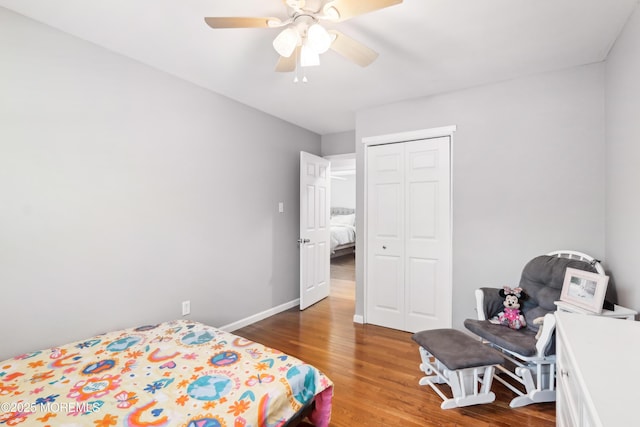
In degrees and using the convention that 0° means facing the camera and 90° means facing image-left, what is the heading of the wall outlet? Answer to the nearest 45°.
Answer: approximately 315°

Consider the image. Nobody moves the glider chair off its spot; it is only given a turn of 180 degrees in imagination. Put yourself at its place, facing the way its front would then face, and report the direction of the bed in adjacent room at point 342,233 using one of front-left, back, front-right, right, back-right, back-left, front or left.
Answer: left

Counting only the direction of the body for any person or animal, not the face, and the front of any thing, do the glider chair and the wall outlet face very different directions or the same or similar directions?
very different directions

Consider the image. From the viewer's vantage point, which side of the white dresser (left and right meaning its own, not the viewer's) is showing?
left

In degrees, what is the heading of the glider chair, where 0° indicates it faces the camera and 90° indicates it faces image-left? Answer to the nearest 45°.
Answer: approximately 45°

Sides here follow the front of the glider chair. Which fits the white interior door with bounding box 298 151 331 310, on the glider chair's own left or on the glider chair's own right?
on the glider chair's own right

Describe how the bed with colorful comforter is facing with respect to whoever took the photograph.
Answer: facing away from the viewer and to the right of the viewer

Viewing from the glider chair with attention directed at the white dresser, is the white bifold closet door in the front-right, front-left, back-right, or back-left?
back-right

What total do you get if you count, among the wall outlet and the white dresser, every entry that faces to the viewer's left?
1

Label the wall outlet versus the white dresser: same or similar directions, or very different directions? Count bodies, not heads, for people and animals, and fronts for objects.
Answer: very different directions

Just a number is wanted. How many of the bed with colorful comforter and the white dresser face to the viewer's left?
1
